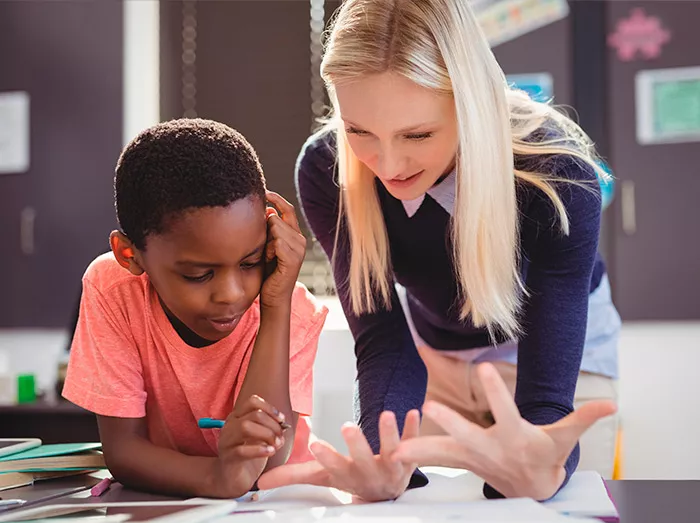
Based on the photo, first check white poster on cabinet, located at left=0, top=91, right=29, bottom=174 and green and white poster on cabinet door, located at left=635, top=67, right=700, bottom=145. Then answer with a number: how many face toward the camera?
2

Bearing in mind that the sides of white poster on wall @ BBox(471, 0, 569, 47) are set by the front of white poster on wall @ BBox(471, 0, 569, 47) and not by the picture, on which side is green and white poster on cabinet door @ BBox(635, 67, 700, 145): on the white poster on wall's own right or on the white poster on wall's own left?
on the white poster on wall's own left

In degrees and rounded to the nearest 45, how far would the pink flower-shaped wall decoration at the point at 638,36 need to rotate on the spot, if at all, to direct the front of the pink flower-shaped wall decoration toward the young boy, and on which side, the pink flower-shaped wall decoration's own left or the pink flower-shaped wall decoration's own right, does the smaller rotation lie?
0° — it already faces them

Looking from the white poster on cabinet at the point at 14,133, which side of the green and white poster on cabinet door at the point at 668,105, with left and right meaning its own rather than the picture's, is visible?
right

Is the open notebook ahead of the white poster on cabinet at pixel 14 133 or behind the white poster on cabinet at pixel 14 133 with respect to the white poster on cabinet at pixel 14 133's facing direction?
ahead

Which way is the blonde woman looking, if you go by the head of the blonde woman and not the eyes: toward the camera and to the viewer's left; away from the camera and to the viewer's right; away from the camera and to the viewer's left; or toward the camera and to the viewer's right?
toward the camera and to the viewer's left

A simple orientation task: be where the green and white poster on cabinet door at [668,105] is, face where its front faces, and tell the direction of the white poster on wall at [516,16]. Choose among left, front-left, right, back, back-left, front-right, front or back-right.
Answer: right

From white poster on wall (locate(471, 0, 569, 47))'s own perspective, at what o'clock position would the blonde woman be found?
The blonde woman is roughly at 12 o'clock from the white poster on wall.

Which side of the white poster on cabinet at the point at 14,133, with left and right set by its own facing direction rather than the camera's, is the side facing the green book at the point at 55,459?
front

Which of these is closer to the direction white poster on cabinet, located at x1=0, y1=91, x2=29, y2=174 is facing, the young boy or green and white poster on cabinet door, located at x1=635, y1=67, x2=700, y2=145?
the young boy
